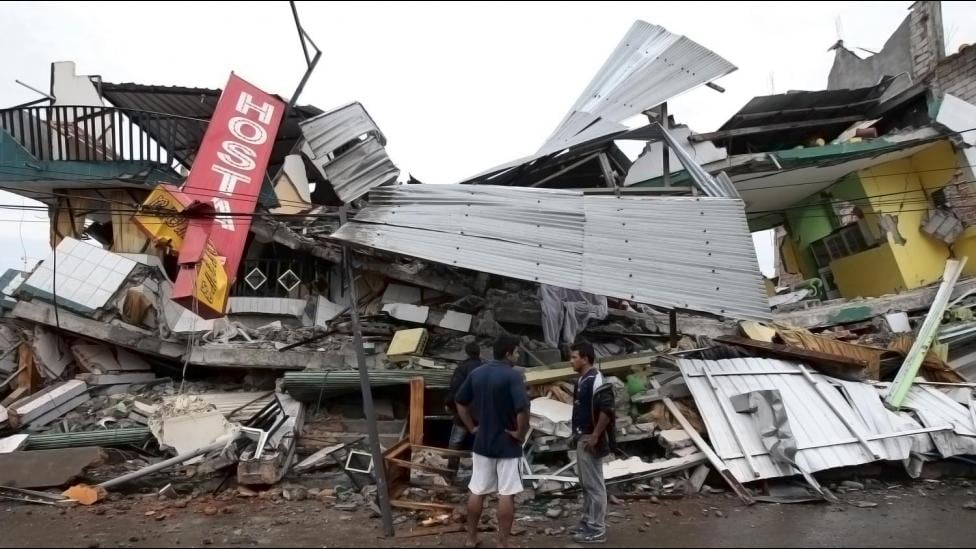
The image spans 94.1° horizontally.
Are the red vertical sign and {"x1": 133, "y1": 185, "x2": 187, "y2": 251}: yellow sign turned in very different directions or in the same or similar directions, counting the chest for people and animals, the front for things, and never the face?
same or similar directions

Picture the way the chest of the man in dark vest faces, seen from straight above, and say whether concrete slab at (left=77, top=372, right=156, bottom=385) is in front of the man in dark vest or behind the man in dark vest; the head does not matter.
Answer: in front

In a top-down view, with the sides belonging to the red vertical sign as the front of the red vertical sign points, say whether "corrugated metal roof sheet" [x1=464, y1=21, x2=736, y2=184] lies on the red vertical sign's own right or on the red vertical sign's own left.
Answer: on the red vertical sign's own left

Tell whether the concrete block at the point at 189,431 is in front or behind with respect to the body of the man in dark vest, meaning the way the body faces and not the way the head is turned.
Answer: in front

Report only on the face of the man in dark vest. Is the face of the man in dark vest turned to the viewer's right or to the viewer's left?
to the viewer's left

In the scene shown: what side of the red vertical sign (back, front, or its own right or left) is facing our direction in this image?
front

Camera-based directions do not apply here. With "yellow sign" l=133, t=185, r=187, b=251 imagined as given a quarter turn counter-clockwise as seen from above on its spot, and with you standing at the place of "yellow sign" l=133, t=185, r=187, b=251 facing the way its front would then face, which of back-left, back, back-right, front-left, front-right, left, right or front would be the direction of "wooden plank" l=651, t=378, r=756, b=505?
front-right
